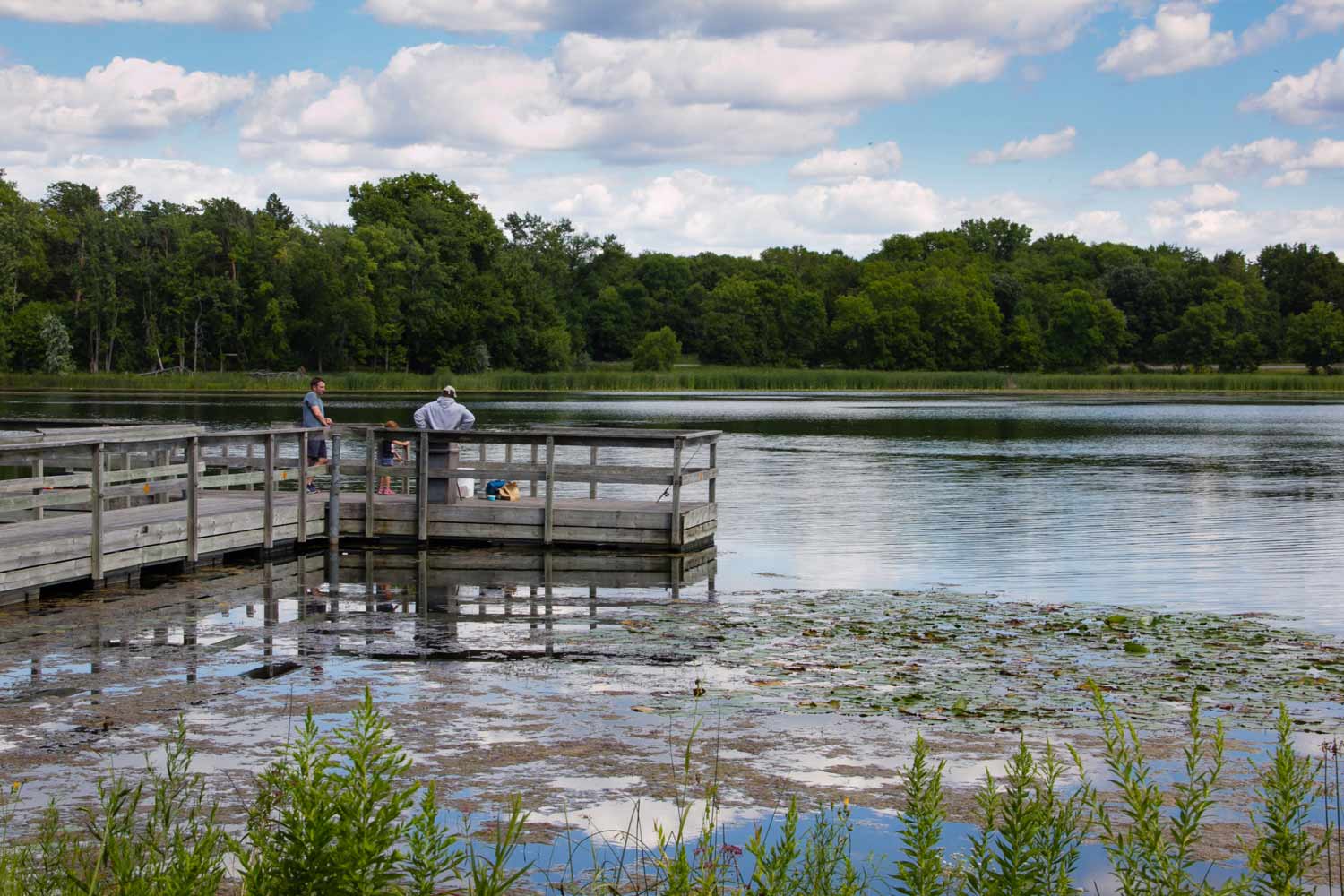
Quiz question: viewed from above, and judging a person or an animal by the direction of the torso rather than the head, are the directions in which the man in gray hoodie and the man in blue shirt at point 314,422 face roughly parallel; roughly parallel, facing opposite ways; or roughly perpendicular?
roughly perpendicular

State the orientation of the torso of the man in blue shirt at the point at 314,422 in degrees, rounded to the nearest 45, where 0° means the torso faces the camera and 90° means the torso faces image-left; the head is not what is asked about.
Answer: approximately 270°

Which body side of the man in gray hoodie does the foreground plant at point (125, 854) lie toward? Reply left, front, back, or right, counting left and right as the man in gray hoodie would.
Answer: back

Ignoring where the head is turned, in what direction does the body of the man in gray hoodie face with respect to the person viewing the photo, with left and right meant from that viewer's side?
facing away from the viewer

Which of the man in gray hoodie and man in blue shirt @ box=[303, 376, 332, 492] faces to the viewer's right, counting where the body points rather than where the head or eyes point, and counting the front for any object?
the man in blue shirt

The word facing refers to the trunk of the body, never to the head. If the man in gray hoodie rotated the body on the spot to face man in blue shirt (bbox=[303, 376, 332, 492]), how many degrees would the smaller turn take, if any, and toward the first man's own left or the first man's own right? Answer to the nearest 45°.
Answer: approximately 45° to the first man's own left

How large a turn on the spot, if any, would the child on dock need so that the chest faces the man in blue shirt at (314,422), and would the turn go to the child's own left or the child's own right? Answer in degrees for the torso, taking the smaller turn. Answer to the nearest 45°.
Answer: approximately 135° to the child's own left

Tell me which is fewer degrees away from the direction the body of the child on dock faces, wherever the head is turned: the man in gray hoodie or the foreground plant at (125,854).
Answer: the man in gray hoodie
